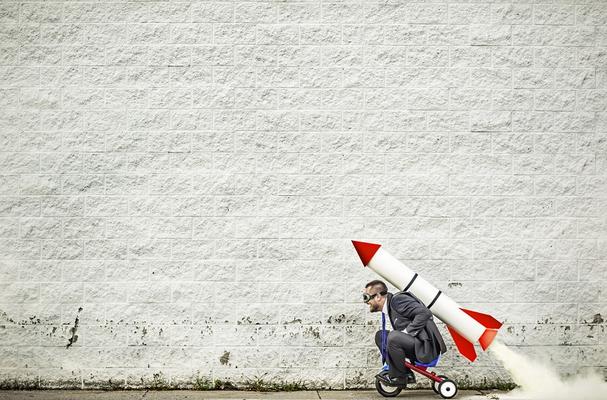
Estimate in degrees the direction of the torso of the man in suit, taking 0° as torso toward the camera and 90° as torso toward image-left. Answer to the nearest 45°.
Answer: approximately 90°

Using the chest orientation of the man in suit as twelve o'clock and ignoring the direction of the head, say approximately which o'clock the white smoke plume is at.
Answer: The white smoke plume is roughly at 5 o'clock from the man in suit.

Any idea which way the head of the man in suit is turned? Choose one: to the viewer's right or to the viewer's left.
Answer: to the viewer's left
